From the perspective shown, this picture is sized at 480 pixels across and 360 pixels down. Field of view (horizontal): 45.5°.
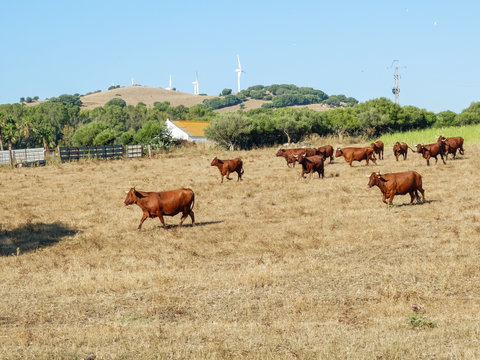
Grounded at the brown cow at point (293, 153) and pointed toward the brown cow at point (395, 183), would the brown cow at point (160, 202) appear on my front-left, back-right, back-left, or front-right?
front-right

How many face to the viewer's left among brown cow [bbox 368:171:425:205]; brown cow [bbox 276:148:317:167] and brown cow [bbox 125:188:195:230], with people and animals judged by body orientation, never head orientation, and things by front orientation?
3

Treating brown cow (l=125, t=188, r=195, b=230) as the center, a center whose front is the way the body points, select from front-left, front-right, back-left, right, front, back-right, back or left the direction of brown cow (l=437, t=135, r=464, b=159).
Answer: back-right

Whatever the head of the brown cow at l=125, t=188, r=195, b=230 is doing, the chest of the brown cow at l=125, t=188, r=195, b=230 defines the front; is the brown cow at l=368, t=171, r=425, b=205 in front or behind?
behind

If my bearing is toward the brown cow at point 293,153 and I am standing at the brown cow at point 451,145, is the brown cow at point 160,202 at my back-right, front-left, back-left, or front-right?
front-left

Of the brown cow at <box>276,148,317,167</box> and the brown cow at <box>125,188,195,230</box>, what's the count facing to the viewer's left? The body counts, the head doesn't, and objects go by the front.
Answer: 2

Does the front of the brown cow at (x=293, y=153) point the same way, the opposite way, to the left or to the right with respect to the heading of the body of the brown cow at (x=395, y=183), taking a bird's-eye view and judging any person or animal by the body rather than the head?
the same way

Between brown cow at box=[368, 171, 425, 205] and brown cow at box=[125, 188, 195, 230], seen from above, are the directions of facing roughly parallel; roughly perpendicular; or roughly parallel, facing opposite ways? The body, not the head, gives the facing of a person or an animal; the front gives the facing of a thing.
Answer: roughly parallel

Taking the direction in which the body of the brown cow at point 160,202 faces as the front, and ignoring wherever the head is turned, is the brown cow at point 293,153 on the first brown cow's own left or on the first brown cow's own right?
on the first brown cow's own right

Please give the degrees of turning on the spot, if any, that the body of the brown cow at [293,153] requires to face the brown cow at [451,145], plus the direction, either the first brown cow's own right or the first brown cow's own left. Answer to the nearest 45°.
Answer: approximately 180°

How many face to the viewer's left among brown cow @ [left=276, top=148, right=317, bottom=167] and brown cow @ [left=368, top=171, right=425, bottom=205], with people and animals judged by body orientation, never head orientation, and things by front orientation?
2

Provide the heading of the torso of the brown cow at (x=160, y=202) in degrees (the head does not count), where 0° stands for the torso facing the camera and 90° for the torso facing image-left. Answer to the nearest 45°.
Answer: approximately 90°

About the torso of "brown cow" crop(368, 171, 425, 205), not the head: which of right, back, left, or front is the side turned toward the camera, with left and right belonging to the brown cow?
left

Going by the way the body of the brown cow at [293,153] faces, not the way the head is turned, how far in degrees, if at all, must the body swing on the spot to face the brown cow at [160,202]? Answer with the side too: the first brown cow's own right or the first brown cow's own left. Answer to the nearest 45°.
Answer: approximately 90° to the first brown cow's own left

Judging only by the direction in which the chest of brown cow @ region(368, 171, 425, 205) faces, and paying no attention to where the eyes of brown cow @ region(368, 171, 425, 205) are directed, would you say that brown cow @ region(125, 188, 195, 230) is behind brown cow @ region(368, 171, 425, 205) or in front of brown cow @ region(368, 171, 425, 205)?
in front

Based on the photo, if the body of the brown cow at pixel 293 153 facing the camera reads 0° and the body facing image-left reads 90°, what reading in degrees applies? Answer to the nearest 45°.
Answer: approximately 90°
